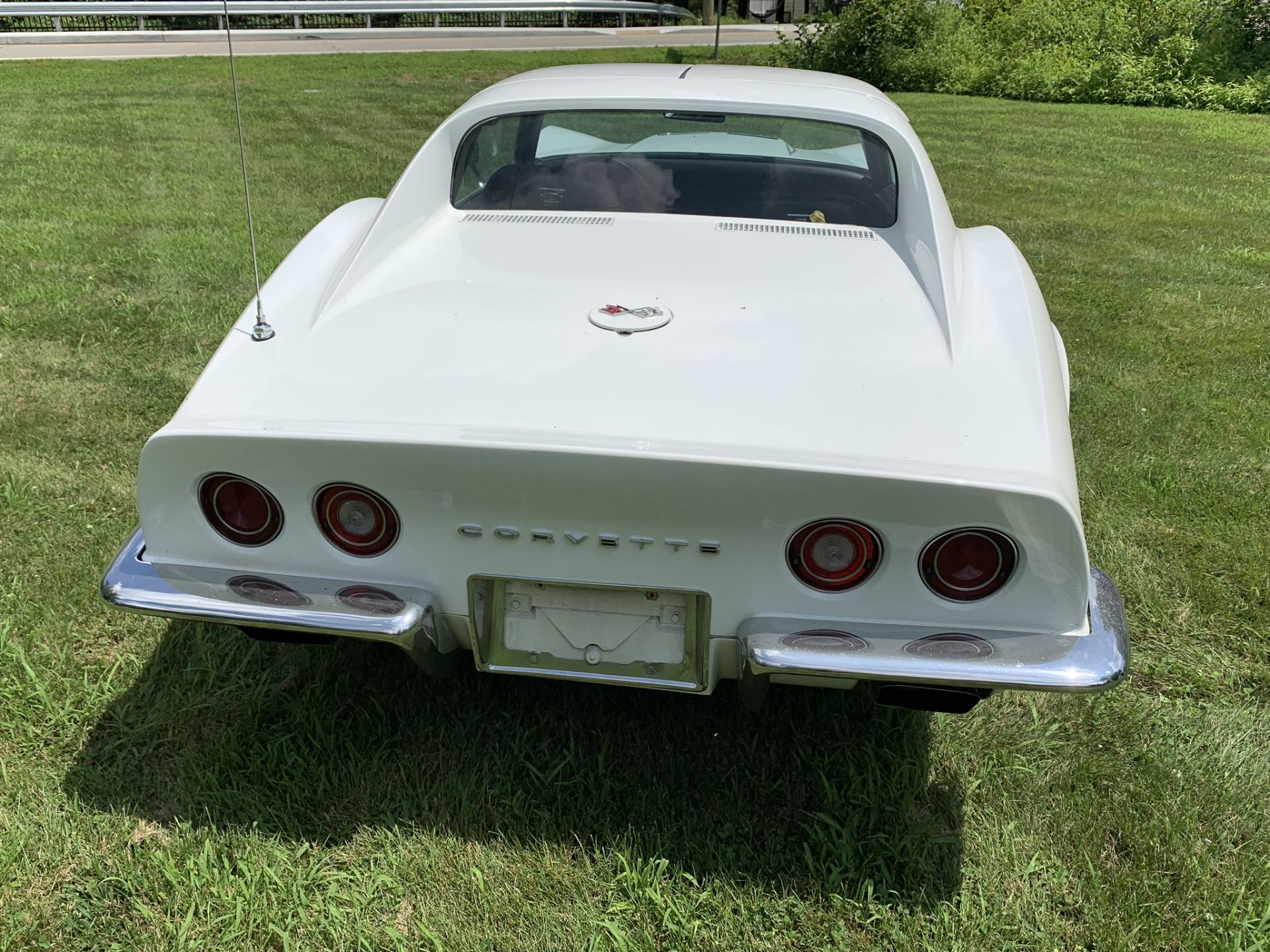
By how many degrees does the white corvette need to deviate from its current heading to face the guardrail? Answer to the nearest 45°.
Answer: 0° — it already faces it

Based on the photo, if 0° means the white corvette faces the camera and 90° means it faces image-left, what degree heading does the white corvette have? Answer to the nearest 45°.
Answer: approximately 180°

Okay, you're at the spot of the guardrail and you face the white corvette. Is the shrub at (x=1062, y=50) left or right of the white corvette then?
left
